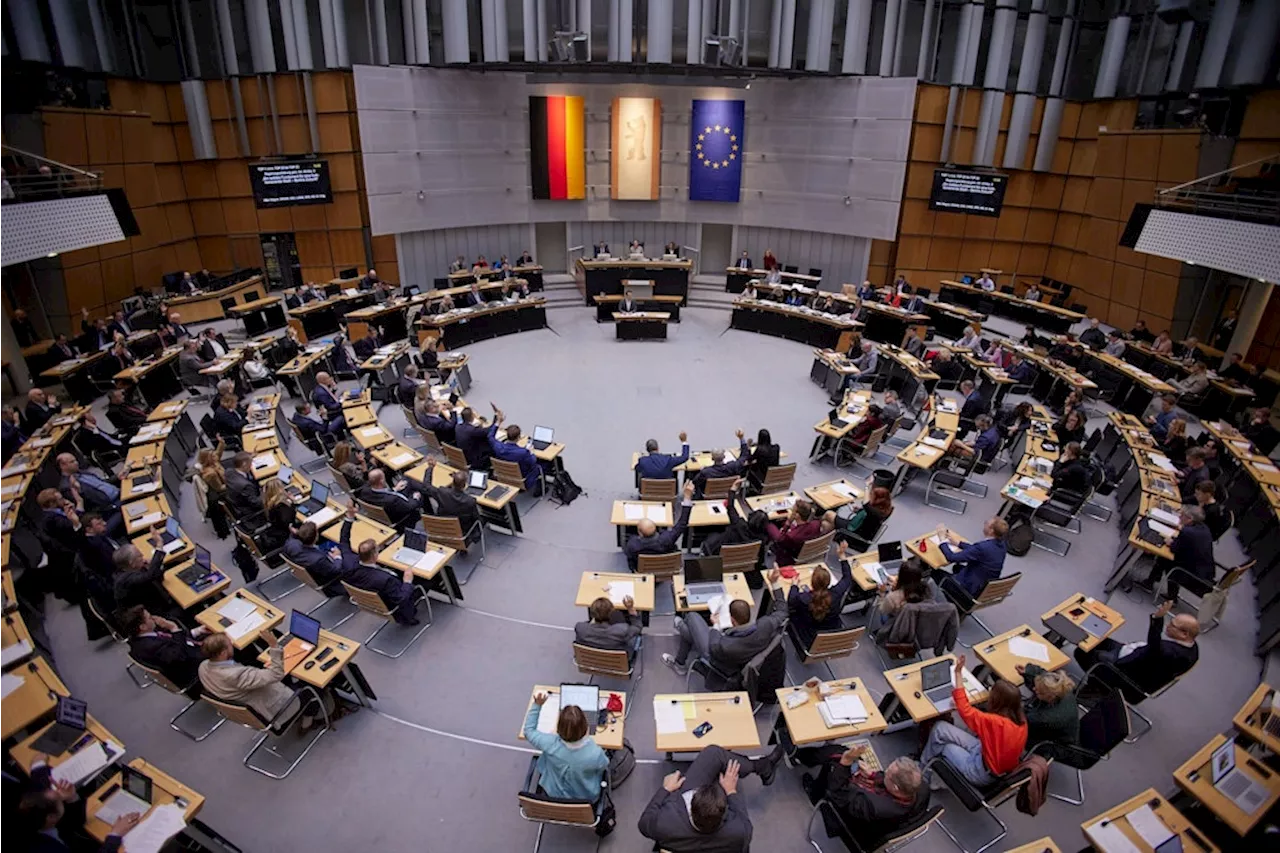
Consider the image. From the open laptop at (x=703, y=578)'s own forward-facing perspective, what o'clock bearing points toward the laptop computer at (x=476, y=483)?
The laptop computer is roughly at 4 o'clock from the open laptop.

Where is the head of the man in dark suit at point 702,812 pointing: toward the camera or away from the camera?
away from the camera

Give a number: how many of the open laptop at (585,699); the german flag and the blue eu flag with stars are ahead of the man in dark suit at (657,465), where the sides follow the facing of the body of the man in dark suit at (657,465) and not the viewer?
2

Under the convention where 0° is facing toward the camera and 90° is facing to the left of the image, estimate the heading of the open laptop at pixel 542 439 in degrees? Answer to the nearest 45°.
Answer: approximately 45°

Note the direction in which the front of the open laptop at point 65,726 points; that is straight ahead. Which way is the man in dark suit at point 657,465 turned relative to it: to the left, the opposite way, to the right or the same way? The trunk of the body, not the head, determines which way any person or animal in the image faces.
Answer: the opposite way

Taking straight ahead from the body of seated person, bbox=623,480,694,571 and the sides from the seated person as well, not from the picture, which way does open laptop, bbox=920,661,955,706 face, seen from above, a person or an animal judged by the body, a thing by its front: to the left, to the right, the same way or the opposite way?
the opposite way

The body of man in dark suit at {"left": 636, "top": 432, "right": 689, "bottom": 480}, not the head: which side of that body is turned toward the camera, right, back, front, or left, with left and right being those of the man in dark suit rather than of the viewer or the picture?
back

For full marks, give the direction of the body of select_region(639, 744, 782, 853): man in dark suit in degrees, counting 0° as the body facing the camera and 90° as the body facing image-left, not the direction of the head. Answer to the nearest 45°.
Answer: approximately 180°

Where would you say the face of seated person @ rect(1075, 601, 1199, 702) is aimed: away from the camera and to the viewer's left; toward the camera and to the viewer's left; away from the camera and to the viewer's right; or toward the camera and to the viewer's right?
away from the camera and to the viewer's left

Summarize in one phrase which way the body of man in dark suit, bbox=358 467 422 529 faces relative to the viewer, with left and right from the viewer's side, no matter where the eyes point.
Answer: facing away from the viewer and to the right of the viewer

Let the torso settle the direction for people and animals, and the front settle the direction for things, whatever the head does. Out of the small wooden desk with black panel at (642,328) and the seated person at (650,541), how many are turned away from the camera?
1

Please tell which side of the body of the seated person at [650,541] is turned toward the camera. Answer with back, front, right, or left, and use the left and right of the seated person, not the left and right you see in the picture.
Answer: back

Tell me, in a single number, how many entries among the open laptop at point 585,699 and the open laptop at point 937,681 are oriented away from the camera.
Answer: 0

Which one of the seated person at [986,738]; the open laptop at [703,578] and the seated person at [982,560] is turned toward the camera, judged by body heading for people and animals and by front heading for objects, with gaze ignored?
the open laptop

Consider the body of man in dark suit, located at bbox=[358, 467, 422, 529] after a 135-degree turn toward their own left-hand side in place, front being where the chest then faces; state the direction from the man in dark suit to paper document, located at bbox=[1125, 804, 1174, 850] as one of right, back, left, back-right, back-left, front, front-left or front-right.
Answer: back-left

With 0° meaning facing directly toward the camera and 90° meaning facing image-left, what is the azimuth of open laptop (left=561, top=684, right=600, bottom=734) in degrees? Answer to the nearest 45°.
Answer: approximately 0°

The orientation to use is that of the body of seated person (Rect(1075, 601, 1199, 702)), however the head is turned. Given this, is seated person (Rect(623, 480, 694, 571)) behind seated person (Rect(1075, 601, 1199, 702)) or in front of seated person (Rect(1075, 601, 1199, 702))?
in front

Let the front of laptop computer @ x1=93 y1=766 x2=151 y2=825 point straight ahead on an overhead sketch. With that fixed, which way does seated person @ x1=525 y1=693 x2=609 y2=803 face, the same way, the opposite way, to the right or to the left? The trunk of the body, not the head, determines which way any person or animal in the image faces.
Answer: the opposite way
